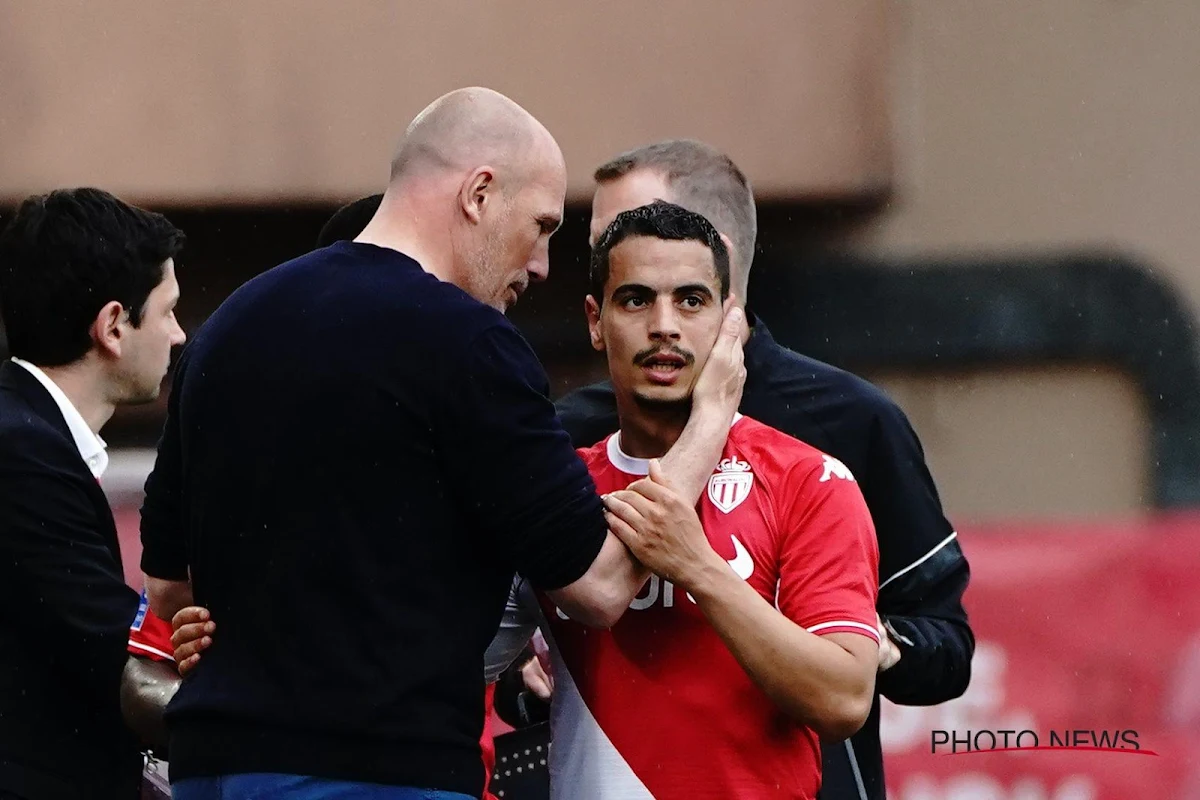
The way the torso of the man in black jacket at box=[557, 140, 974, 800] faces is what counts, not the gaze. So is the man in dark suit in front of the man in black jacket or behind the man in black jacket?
in front

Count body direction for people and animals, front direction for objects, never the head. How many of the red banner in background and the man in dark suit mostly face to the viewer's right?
1

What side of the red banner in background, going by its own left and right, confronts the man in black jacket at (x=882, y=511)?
front

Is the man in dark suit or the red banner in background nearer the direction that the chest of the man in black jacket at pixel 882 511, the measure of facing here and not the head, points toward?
the man in dark suit

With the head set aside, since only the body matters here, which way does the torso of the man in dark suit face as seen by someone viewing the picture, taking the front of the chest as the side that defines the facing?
to the viewer's right

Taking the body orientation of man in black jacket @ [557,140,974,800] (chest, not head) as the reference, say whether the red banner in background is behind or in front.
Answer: behind

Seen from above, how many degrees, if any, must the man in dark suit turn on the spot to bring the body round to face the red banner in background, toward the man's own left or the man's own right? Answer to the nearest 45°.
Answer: approximately 45° to the man's own left

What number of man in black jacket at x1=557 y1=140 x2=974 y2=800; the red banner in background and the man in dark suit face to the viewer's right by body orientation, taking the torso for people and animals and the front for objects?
1

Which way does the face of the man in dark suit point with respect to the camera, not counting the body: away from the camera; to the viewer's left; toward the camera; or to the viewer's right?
to the viewer's right

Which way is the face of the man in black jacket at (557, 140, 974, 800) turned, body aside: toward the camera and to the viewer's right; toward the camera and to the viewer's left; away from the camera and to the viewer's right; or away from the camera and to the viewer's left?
toward the camera and to the viewer's left

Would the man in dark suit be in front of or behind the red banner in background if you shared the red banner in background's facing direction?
in front
